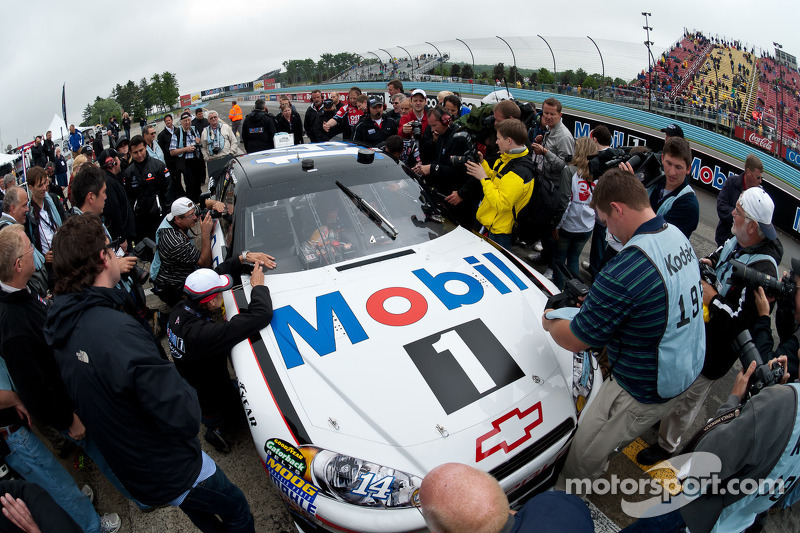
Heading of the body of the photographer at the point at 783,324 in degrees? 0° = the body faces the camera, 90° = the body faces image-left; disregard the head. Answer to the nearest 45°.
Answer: approximately 90°

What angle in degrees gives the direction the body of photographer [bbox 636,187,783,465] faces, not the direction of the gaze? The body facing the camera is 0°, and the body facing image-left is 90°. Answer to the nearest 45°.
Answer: approximately 90°

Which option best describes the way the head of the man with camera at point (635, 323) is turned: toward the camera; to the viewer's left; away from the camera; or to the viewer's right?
to the viewer's left

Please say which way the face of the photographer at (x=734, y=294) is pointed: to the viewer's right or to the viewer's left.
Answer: to the viewer's left

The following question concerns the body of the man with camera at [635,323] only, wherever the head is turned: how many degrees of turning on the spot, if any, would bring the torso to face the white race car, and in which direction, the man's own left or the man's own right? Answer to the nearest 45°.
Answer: approximately 45° to the man's own left

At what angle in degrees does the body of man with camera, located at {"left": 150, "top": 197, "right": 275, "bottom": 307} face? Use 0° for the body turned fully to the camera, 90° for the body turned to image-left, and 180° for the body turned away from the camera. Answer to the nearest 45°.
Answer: approximately 270°

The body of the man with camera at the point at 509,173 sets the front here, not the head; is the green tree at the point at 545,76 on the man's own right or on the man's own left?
on the man's own right

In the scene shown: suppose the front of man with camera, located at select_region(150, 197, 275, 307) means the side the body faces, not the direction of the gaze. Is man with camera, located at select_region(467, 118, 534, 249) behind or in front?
in front

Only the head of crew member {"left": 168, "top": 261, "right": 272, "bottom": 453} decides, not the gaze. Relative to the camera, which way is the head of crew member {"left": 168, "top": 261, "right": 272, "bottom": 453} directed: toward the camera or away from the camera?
away from the camera

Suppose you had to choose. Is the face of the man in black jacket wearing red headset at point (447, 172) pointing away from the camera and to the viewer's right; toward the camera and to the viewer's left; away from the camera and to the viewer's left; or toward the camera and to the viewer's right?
toward the camera and to the viewer's left
